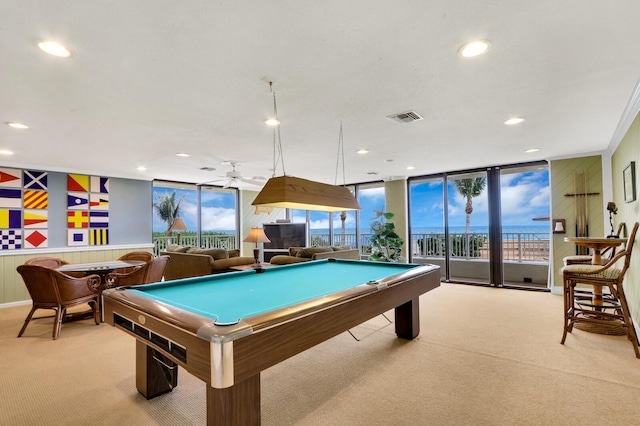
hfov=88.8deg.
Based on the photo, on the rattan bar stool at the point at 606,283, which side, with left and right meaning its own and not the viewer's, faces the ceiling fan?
front

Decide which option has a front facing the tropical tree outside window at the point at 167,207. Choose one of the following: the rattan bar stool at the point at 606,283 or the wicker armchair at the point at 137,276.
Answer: the rattan bar stool at the point at 606,283

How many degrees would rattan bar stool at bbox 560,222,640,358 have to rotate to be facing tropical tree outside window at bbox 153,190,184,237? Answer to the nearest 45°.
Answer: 0° — it already faces it

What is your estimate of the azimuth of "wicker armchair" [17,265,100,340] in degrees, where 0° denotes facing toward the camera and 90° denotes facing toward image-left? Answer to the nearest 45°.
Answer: approximately 225°

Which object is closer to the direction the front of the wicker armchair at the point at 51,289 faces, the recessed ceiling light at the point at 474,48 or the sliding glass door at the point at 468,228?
the sliding glass door

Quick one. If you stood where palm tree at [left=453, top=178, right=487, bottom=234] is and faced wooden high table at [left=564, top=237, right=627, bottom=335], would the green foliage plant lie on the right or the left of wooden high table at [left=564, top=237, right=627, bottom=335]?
right

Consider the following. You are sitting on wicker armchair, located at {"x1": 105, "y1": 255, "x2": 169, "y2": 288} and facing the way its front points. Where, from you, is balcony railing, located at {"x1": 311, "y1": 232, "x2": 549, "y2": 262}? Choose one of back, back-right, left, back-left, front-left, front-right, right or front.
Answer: back

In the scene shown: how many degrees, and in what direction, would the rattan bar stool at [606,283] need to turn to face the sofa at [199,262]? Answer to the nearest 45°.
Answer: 0° — it already faces it

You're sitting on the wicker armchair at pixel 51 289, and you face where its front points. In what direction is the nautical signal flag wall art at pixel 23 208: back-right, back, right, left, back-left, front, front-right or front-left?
front-left

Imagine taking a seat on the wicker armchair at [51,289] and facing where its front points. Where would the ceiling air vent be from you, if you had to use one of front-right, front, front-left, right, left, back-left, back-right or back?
right

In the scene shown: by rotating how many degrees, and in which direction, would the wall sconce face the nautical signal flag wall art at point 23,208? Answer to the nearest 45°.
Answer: approximately 45° to its right
